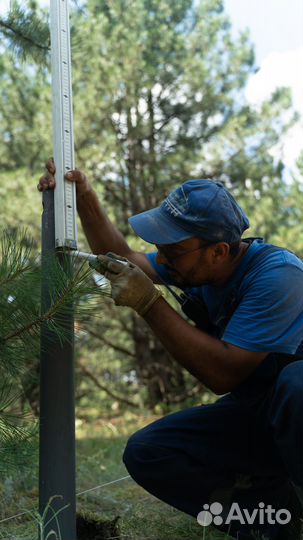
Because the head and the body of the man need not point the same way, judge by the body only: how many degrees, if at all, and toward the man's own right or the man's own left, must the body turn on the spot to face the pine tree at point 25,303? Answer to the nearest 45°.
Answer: approximately 45° to the man's own left

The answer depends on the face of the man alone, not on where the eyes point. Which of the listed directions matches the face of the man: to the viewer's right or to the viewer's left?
to the viewer's left

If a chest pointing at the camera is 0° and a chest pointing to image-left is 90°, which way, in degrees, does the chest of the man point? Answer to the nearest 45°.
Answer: approximately 90°
